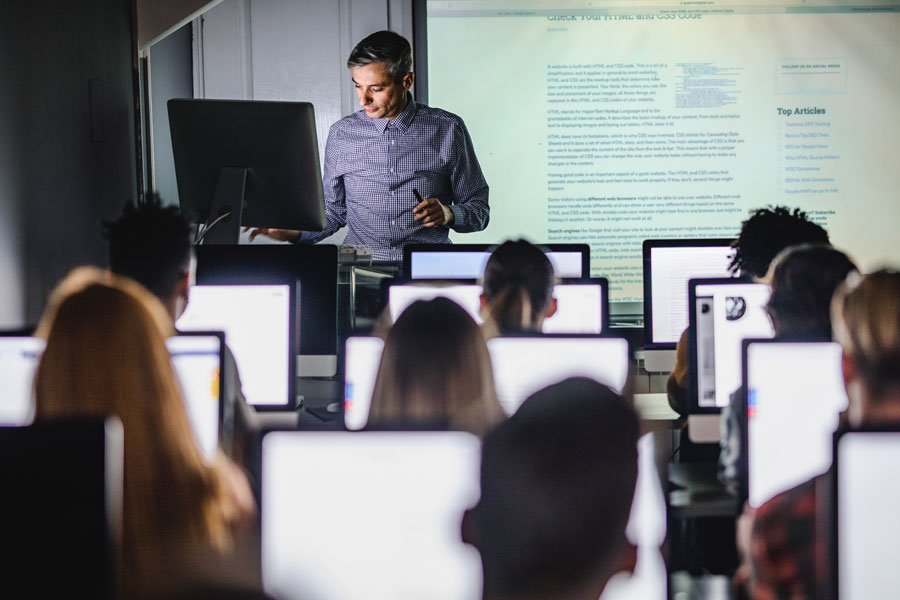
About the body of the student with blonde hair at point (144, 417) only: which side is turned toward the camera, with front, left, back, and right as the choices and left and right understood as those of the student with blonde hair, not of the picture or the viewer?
back

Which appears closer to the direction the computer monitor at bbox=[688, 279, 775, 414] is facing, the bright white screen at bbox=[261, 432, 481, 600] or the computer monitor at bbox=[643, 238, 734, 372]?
the bright white screen

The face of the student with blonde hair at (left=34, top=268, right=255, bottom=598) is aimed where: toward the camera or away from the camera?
away from the camera

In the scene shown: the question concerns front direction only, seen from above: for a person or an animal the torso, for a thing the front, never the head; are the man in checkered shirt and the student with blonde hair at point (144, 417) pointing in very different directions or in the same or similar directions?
very different directions

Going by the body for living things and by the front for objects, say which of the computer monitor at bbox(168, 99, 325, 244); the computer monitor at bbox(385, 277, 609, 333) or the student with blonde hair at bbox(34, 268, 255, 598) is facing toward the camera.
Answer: the computer monitor at bbox(385, 277, 609, 333)

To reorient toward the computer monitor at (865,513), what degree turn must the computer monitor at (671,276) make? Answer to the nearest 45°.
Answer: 0° — it already faces it

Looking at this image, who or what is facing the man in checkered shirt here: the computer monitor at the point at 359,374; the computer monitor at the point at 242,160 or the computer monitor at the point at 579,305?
the computer monitor at the point at 242,160

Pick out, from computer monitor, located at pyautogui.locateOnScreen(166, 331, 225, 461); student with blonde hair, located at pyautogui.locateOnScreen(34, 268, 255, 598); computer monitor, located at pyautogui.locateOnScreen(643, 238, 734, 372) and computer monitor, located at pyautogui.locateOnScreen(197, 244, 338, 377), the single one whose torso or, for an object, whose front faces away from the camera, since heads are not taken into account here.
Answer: the student with blonde hair

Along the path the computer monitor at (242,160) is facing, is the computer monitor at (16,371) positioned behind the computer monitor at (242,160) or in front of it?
behind

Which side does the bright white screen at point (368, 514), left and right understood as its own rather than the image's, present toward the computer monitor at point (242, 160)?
back
